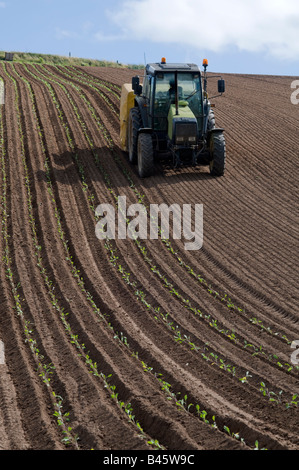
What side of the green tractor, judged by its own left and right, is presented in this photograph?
front
